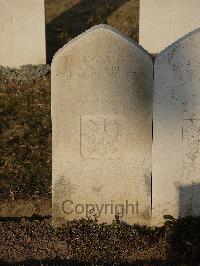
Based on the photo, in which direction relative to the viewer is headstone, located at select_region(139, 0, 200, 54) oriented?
toward the camera

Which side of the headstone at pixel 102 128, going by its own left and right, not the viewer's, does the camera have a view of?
front

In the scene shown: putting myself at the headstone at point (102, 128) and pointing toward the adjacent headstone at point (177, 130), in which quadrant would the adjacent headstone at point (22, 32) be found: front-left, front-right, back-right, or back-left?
back-left

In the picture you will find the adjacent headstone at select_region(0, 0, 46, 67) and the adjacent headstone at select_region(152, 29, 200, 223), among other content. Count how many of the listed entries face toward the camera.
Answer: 2

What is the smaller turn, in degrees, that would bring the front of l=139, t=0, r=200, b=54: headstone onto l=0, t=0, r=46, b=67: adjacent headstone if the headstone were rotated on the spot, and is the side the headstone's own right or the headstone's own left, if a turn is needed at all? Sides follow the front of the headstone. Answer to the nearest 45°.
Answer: approximately 90° to the headstone's own right

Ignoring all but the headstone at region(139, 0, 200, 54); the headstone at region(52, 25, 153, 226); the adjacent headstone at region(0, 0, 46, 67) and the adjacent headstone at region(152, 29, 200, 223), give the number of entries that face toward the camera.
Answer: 4

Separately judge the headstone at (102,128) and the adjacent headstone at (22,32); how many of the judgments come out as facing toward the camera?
2

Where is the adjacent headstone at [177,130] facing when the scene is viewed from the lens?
facing the viewer

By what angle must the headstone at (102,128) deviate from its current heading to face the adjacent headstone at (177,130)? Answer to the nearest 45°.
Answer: approximately 90° to its left

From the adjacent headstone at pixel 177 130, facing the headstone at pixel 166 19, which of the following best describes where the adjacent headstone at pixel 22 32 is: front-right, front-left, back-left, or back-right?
front-left

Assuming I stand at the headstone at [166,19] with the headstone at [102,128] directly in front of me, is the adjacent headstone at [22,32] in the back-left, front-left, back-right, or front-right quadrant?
front-right

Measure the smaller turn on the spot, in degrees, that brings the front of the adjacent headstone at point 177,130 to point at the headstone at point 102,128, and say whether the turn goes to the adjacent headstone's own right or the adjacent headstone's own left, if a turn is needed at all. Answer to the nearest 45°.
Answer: approximately 90° to the adjacent headstone's own right

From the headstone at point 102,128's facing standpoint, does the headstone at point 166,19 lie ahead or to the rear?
to the rear

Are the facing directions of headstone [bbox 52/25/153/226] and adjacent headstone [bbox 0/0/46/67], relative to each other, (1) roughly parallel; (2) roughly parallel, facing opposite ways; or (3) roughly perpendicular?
roughly parallel
